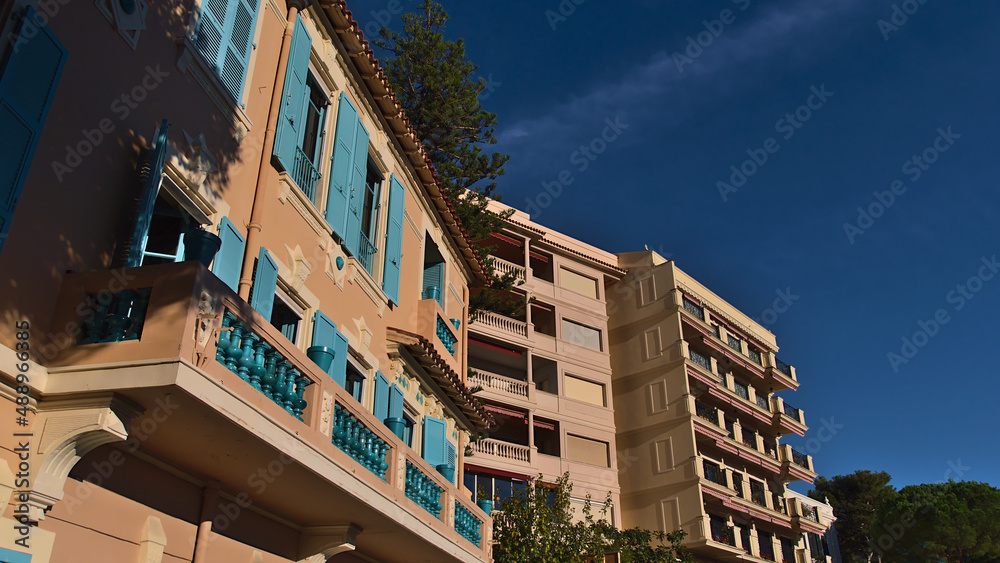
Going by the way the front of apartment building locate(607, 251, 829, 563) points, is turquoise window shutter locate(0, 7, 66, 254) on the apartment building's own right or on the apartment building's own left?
on the apartment building's own right

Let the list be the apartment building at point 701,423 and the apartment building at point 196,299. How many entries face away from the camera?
0

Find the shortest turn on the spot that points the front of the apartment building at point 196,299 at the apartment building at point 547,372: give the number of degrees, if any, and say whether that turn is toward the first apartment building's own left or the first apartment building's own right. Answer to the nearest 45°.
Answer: approximately 90° to the first apartment building's own left

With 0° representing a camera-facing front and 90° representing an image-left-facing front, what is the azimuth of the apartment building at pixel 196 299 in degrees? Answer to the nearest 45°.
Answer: approximately 315°

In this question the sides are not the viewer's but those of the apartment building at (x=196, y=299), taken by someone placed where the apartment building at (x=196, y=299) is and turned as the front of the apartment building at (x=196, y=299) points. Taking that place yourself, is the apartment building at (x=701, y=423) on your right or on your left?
on your left

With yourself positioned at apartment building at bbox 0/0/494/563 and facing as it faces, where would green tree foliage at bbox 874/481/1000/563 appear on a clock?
The green tree foliage is roughly at 9 o'clock from the apartment building.

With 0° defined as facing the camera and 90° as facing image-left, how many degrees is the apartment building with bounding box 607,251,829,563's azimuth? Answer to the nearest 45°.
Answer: approximately 315°

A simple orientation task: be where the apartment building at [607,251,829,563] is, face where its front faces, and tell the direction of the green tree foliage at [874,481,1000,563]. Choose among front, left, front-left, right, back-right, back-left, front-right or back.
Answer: left

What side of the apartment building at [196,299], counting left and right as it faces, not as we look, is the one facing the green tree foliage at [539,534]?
left

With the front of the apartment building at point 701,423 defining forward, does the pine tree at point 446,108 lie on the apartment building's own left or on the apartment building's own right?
on the apartment building's own right

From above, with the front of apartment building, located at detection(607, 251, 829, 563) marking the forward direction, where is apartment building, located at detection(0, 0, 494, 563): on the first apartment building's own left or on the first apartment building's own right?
on the first apartment building's own right
